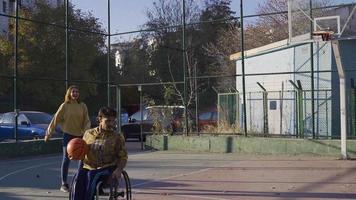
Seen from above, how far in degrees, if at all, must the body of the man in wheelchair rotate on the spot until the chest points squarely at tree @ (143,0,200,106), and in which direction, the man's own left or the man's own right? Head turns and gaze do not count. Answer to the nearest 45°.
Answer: approximately 135° to the man's own right

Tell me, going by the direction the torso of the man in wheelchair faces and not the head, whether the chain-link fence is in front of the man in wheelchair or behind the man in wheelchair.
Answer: behind

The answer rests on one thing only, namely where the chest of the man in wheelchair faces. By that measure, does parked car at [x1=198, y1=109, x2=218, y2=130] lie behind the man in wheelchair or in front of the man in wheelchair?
behind

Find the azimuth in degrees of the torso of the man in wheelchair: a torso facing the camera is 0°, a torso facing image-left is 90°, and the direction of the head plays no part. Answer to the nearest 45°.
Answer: approximately 45°

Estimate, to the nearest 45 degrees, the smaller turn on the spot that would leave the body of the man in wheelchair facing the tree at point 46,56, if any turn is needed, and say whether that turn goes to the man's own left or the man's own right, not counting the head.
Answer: approximately 135° to the man's own right

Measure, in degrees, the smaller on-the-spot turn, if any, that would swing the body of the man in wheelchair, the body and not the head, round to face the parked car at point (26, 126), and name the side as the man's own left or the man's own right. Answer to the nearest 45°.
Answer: approximately 135° to the man's own right

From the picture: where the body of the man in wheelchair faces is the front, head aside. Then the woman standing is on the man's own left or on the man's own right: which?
on the man's own right
